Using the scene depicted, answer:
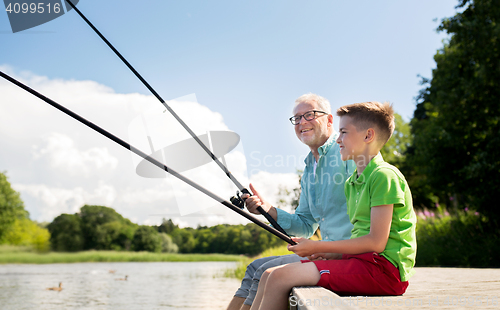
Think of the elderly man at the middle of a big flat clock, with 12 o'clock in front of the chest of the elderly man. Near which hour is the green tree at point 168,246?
The green tree is roughly at 4 o'clock from the elderly man.

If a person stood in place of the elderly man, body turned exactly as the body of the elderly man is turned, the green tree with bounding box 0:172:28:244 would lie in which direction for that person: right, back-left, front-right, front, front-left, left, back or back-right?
right

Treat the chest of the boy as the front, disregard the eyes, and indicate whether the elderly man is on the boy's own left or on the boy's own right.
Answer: on the boy's own right

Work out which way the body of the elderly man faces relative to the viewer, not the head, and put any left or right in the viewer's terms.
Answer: facing the viewer and to the left of the viewer

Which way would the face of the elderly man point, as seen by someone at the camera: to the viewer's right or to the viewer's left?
to the viewer's left

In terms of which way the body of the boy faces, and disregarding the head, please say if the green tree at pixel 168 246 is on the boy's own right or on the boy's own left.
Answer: on the boy's own right

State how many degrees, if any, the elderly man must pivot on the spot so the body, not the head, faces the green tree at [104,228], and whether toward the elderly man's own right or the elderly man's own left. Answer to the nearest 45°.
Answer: approximately 90° to the elderly man's own right

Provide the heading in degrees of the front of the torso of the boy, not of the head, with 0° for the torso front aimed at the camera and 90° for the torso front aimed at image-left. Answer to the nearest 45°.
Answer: approximately 90°

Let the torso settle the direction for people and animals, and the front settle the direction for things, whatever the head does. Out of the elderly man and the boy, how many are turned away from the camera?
0

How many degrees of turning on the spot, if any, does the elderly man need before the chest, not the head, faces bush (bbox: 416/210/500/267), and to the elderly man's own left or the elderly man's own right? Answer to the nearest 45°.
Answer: approximately 180°

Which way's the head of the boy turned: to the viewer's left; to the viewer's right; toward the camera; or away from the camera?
to the viewer's left
